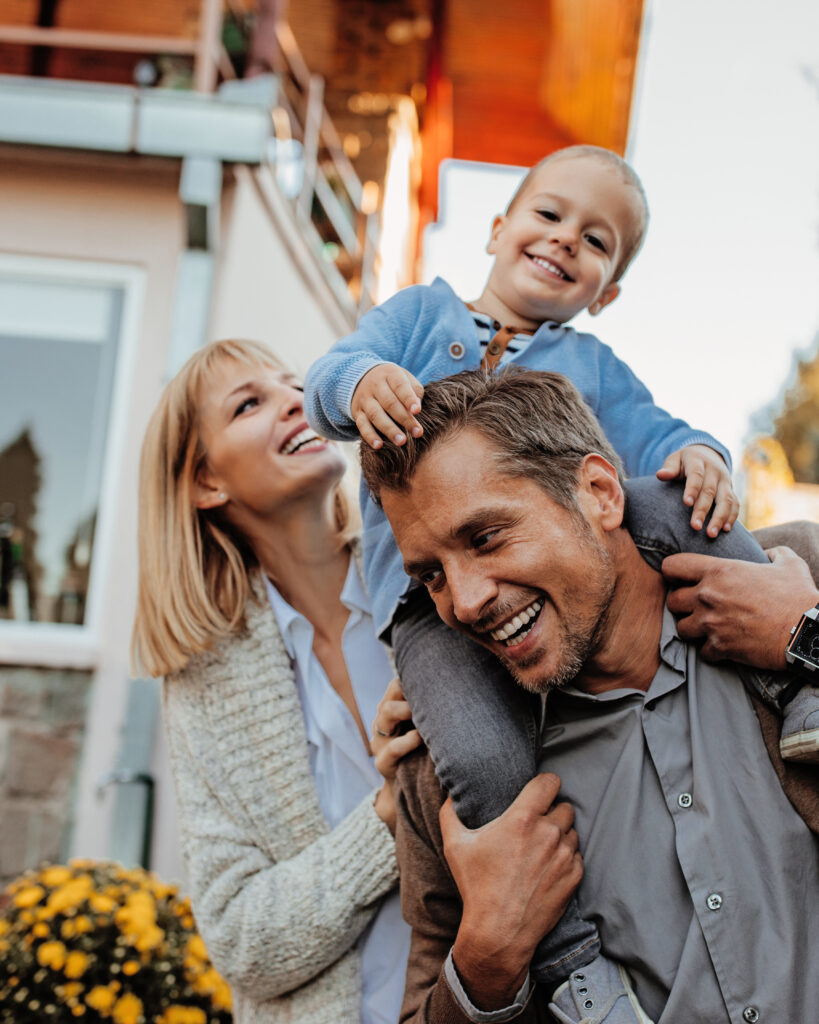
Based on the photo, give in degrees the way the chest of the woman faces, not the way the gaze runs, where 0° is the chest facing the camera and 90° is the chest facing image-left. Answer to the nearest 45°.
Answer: approximately 315°

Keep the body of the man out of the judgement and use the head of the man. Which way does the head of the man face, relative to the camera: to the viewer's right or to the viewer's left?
to the viewer's left
